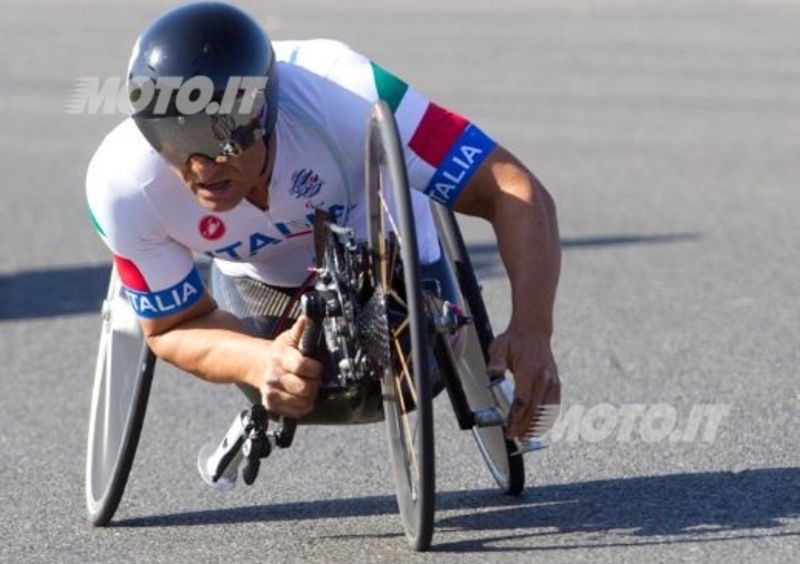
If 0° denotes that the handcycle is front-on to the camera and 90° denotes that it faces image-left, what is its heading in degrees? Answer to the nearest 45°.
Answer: approximately 0°
